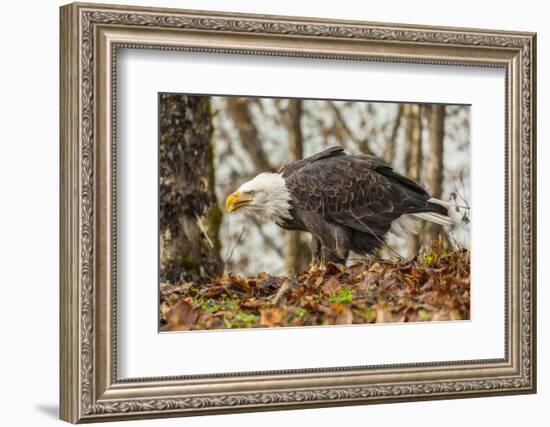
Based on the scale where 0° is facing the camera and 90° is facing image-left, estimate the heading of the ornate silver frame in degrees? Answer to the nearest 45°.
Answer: approximately 315°
